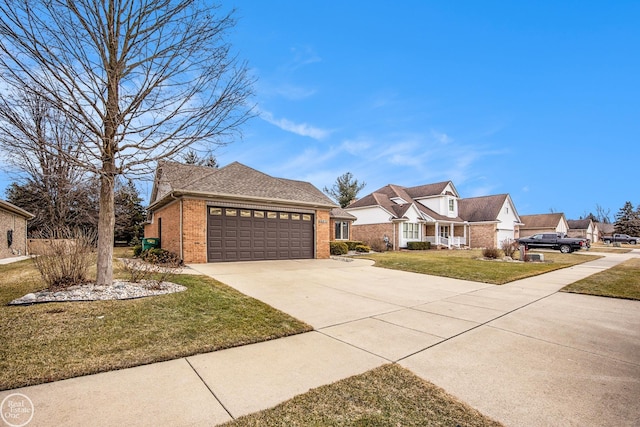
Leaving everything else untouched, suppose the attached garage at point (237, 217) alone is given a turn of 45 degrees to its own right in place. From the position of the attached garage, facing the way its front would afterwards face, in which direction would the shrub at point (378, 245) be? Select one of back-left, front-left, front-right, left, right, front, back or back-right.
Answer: back-left

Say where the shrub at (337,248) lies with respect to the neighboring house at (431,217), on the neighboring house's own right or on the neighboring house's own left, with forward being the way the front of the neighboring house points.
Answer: on the neighboring house's own right

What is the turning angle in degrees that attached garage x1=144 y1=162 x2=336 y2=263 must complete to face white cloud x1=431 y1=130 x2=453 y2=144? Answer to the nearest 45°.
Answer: approximately 90° to its left

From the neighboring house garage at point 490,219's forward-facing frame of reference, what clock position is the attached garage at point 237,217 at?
The attached garage is roughly at 2 o'clock from the neighboring house garage.

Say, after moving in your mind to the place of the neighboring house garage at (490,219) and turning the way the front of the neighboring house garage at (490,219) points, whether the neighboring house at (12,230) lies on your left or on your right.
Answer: on your right

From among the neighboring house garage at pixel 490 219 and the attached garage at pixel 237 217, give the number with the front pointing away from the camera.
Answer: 0

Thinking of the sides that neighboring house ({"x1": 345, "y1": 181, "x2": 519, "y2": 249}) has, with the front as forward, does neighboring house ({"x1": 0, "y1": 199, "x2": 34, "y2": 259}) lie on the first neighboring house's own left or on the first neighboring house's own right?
on the first neighboring house's own right

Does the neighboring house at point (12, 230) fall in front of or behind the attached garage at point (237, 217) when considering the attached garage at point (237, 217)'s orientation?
behind

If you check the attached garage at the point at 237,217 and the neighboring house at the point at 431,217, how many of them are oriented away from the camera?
0

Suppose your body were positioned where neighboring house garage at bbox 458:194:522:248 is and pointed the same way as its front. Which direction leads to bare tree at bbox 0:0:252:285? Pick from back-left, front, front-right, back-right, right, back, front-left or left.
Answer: front-right

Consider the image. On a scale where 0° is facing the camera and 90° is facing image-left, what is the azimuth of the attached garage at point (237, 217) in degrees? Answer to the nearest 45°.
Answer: approximately 315°

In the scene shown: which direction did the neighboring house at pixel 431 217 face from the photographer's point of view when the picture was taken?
facing the viewer and to the right of the viewer
